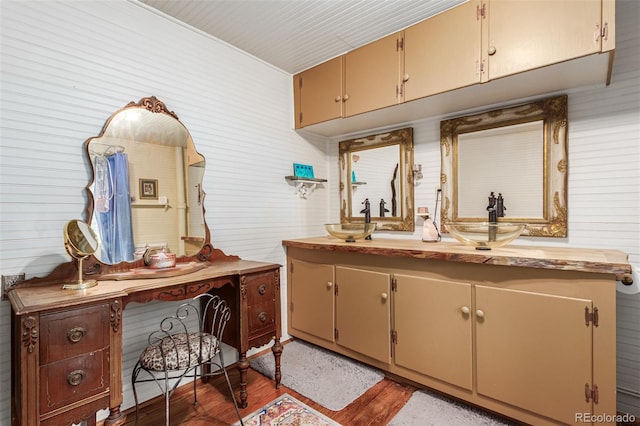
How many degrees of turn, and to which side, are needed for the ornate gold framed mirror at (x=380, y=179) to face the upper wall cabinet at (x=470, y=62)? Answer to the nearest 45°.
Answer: approximately 90° to its left

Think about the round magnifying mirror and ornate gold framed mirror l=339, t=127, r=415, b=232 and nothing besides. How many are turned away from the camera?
0

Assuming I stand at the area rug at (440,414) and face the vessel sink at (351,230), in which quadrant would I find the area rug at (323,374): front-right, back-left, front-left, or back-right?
front-left

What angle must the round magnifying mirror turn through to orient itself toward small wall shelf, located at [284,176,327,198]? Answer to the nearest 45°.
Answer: approximately 45° to its left

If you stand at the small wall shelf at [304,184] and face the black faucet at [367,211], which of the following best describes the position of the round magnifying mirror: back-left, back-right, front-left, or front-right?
back-right

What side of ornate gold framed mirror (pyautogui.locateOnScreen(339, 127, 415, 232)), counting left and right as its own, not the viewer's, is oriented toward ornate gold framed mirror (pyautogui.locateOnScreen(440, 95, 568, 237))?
left

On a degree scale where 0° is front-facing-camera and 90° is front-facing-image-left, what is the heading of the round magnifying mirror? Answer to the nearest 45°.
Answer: approximately 315°

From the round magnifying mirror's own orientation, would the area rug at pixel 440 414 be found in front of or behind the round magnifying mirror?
in front

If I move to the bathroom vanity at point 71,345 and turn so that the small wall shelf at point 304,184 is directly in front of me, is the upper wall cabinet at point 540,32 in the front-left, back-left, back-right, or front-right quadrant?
front-right

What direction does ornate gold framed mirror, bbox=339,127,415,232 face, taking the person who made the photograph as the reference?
facing the viewer and to the left of the viewer

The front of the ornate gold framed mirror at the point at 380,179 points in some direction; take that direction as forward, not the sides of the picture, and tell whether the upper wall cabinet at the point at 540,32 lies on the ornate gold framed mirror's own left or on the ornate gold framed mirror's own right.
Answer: on the ornate gold framed mirror's own left
